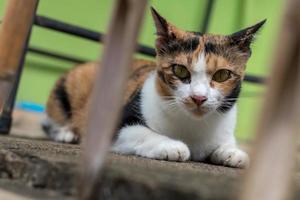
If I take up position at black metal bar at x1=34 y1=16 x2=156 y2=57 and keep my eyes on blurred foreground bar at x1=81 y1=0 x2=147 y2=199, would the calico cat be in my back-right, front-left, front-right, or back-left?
front-left

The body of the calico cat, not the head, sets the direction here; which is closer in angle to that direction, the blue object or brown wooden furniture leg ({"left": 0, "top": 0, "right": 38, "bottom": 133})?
the brown wooden furniture leg

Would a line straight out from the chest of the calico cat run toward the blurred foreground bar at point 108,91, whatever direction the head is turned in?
no

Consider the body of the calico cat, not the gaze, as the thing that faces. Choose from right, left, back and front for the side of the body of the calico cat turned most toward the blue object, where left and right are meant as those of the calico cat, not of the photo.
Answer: back

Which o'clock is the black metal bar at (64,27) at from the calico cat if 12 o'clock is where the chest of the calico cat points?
The black metal bar is roughly at 6 o'clock from the calico cat.

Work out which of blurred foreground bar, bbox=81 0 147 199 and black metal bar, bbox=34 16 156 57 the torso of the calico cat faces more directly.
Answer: the blurred foreground bar

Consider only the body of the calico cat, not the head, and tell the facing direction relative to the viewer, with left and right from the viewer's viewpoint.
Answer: facing the viewer and to the right of the viewer

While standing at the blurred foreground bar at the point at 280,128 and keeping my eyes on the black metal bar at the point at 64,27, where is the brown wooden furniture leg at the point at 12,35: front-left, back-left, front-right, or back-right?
front-left

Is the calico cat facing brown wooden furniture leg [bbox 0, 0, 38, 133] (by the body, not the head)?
no
